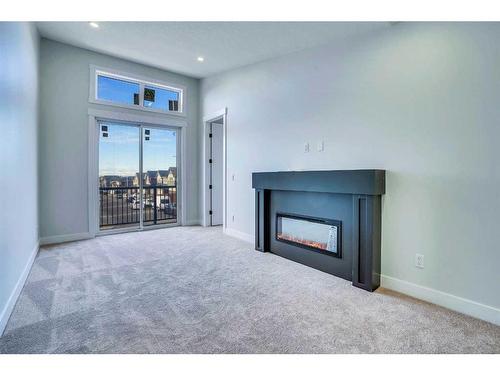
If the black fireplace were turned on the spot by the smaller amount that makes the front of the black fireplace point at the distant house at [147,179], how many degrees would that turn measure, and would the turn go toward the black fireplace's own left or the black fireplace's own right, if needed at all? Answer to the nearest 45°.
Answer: approximately 90° to the black fireplace's own right

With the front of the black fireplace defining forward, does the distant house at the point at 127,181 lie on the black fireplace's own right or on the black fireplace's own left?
on the black fireplace's own right

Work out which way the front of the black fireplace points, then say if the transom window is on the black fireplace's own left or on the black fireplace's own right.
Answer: on the black fireplace's own right

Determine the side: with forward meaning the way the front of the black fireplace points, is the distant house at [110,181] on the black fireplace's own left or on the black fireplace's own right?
on the black fireplace's own right

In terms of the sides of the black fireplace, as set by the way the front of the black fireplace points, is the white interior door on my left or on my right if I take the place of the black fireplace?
on my right
